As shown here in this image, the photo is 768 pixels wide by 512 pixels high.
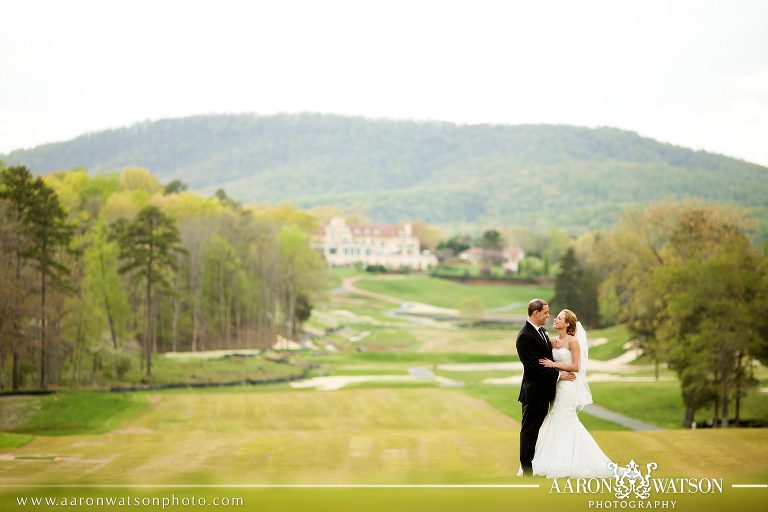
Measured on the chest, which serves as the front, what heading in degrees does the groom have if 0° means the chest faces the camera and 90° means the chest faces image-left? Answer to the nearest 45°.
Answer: approximately 270°

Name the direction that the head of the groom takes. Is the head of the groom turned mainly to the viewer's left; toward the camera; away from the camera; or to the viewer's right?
to the viewer's right
